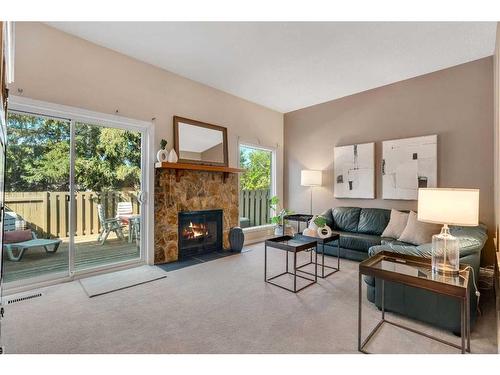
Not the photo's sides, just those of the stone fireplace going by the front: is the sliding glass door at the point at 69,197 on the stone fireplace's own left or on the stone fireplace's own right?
on the stone fireplace's own right

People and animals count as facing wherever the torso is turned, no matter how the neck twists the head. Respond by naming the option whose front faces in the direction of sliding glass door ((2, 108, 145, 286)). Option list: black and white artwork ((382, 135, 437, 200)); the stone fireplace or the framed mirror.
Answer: the black and white artwork

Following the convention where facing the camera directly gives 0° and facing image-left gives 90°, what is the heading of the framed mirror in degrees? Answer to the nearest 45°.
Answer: approximately 315°

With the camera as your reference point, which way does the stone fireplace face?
facing the viewer and to the right of the viewer

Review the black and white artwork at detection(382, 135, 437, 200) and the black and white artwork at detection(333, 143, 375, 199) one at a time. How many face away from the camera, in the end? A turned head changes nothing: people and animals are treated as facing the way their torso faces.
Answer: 0

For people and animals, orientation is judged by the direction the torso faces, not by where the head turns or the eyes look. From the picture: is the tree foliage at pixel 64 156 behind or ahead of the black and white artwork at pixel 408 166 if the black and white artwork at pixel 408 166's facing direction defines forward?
ahead

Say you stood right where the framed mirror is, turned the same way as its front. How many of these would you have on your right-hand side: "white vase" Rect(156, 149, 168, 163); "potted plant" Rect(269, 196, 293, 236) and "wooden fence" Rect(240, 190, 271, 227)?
1

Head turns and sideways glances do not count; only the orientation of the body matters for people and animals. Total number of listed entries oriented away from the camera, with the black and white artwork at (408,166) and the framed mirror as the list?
0

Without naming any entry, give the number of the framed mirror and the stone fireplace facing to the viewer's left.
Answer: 0
